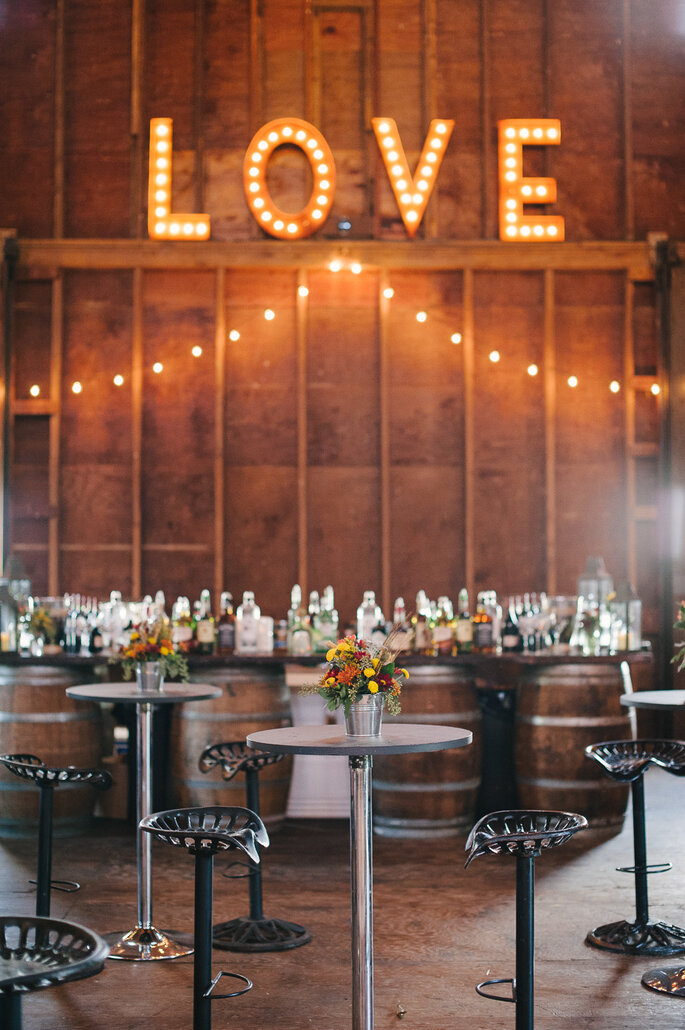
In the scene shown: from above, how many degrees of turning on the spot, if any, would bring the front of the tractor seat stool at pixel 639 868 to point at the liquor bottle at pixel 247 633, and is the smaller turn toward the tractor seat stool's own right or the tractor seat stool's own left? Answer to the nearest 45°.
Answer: approximately 135° to the tractor seat stool's own right

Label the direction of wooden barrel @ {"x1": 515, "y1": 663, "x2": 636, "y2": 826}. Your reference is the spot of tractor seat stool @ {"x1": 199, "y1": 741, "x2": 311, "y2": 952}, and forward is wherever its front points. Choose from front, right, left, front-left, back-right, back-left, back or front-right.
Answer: back

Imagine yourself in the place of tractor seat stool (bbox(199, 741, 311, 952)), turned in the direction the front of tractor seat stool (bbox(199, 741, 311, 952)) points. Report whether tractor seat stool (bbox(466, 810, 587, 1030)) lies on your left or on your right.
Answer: on your left

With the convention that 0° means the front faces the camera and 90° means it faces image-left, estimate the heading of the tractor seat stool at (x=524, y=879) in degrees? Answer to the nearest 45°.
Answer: approximately 90°

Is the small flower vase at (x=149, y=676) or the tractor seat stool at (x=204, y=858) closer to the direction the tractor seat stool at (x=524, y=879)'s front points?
the tractor seat stool

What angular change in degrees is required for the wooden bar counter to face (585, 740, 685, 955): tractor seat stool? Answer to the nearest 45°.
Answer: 0° — it already faces it
